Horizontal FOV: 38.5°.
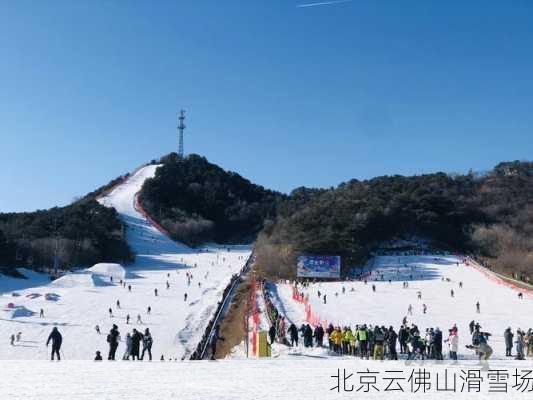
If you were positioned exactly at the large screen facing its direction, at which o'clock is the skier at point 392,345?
The skier is roughly at 12 o'clock from the large screen.

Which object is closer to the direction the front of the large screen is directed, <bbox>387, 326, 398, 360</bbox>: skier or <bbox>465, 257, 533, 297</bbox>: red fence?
the skier

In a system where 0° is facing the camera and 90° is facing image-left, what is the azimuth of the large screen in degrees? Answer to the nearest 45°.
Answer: approximately 0°

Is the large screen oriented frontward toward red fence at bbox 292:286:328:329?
yes

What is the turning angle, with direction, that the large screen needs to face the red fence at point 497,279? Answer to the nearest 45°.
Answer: approximately 45° to its left
